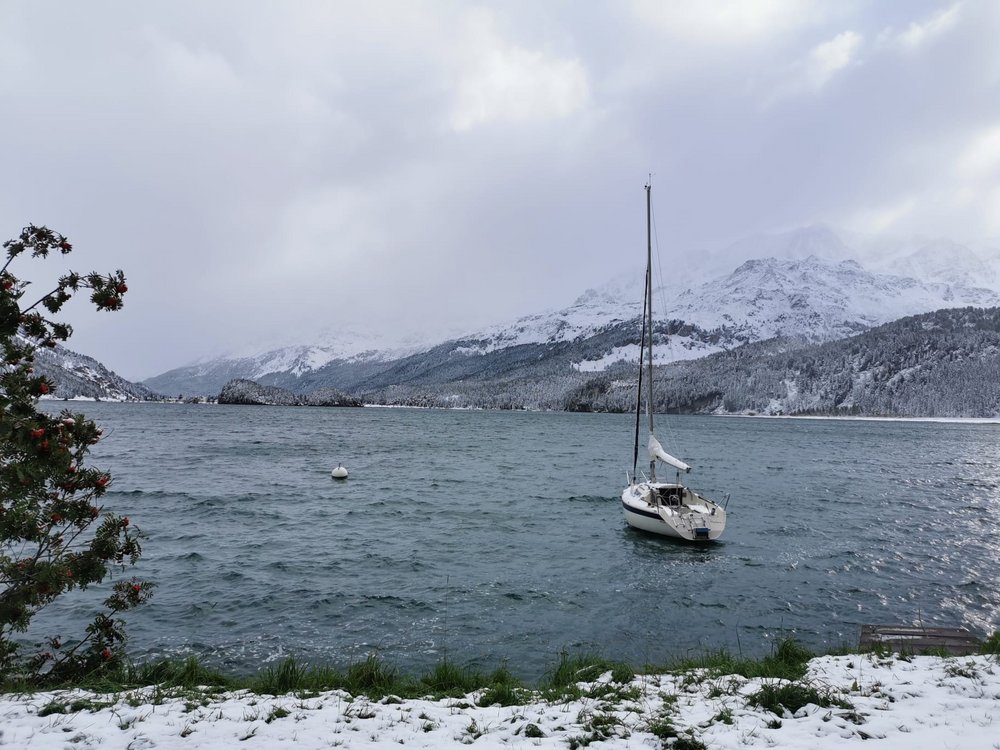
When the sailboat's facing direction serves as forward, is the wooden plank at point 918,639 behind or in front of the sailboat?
behind

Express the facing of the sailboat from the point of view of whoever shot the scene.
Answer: facing away from the viewer and to the left of the viewer

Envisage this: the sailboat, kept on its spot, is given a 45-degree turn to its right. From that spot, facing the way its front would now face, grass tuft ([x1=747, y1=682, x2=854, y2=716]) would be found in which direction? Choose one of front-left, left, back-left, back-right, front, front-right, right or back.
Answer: back
